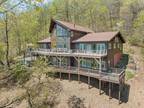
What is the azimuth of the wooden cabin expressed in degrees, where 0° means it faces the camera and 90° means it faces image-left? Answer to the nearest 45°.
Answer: approximately 45°

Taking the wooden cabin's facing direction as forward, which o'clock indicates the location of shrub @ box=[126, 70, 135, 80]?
The shrub is roughly at 8 o'clock from the wooden cabin.
